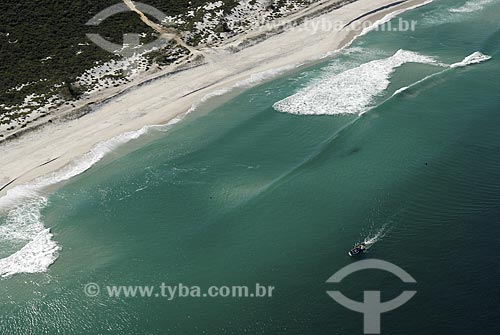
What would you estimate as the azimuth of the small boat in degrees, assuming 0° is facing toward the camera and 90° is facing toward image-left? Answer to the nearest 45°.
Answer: approximately 45°
